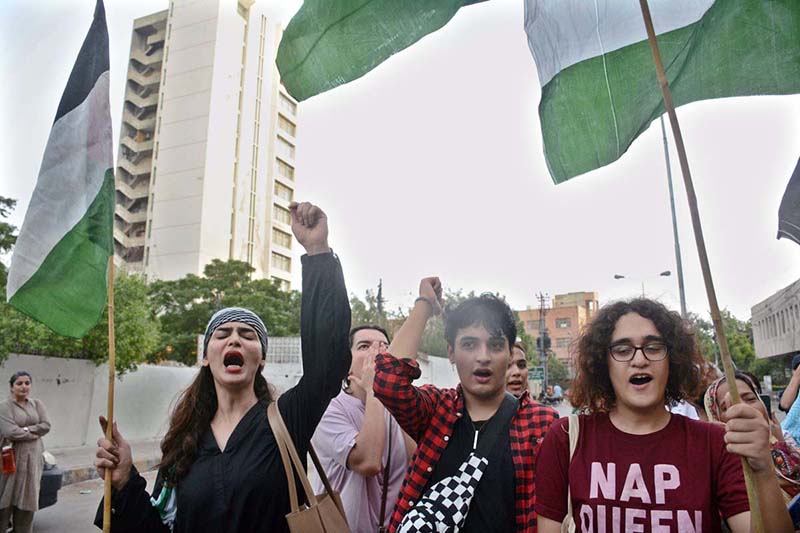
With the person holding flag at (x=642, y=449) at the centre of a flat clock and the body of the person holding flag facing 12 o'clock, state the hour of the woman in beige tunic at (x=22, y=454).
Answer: The woman in beige tunic is roughly at 4 o'clock from the person holding flag.

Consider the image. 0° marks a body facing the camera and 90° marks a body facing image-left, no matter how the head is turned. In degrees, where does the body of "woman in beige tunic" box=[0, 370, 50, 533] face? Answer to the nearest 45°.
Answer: approximately 315°

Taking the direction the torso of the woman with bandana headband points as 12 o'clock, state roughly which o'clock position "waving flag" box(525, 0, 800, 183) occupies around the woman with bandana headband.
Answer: The waving flag is roughly at 10 o'clock from the woman with bandana headband.

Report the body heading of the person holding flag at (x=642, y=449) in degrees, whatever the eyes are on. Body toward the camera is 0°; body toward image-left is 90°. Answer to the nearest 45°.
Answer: approximately 0°

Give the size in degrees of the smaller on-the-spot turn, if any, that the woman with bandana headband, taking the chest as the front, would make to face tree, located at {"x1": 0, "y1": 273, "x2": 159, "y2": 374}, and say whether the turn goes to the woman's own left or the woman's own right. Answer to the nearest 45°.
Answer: approximately 180°

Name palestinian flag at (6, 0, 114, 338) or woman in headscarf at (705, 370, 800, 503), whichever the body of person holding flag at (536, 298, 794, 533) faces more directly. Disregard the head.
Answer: the palestinian flag

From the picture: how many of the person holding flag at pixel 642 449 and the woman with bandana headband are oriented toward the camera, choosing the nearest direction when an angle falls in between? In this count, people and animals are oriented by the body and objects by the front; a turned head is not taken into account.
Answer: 2

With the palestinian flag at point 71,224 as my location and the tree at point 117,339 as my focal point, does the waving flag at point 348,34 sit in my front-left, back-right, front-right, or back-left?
back-right

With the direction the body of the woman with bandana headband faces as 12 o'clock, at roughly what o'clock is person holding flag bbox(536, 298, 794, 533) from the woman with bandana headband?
The person holding flag is roughly at 10 o'clock from the woman with bandana headband.

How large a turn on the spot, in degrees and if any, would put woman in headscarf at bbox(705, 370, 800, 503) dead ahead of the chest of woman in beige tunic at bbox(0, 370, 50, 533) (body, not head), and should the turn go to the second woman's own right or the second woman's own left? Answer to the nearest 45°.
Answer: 0° — they already face them

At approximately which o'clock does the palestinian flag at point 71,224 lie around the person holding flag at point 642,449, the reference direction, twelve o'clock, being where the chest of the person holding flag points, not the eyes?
The palestinian flag is roughly at 3 o'clock from the person holding flag.

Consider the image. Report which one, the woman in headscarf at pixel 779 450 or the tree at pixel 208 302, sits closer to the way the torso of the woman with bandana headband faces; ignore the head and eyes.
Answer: the woman in headscarf

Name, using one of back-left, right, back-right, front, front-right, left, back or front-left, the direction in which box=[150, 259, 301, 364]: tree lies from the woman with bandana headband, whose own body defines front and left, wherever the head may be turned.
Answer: back
